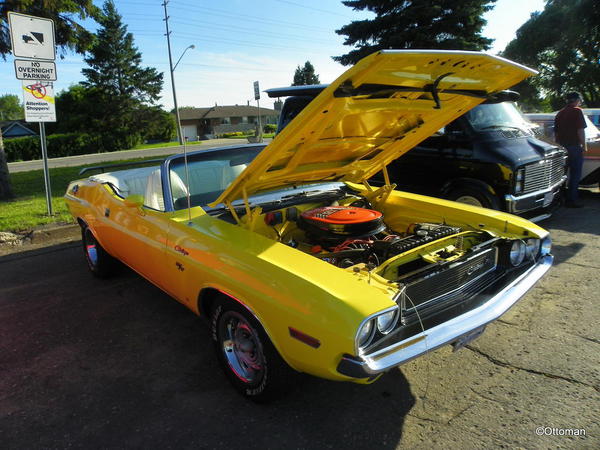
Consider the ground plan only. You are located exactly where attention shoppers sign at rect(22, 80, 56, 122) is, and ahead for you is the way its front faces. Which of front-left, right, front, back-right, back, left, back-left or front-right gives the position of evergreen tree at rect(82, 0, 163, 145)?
back

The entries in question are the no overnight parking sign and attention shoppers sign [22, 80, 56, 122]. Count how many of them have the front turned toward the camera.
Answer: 2

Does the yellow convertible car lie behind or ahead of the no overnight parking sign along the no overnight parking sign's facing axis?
ahead

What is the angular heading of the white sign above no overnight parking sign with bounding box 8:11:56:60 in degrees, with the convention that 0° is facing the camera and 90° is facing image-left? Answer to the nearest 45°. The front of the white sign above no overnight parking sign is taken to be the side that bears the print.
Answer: approximately 0°
